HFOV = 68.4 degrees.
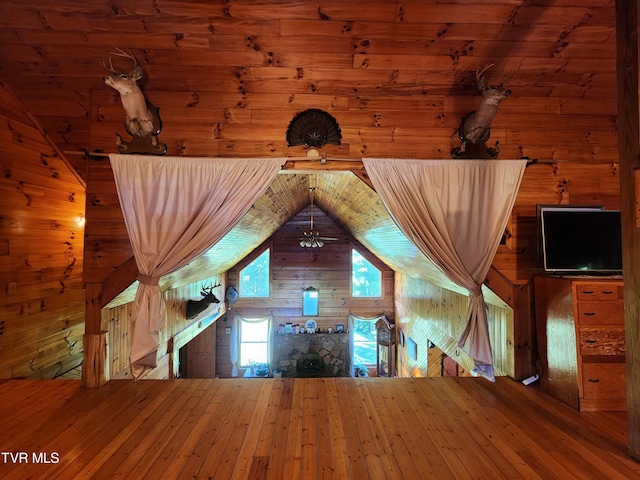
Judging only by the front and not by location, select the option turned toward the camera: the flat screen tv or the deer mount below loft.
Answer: the flat screen tv

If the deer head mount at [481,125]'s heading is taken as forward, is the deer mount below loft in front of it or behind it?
behind

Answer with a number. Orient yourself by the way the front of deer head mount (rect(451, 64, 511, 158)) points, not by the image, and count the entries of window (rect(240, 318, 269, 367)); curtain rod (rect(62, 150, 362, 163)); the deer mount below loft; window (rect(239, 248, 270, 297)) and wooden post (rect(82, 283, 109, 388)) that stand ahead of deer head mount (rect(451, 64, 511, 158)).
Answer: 0

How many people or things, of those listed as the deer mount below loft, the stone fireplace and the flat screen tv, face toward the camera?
2

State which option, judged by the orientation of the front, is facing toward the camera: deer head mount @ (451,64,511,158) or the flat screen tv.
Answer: the flat screen tv

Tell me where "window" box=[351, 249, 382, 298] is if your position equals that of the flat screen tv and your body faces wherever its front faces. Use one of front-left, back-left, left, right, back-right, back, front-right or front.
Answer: back-right

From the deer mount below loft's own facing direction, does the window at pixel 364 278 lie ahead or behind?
ahead

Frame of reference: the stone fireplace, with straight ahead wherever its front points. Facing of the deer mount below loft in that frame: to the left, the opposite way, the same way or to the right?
to the left

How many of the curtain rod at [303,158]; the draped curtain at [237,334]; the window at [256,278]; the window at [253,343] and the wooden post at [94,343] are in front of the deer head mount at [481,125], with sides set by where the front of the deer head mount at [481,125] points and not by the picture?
0

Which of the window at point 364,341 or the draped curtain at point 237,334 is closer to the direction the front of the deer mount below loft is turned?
the window

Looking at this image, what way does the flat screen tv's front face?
toward the camera

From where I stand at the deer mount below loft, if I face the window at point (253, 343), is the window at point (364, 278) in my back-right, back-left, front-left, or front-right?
front-right

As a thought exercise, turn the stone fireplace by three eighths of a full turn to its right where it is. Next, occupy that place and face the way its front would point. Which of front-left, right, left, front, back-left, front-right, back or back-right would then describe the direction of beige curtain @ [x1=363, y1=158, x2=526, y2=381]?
back-left
